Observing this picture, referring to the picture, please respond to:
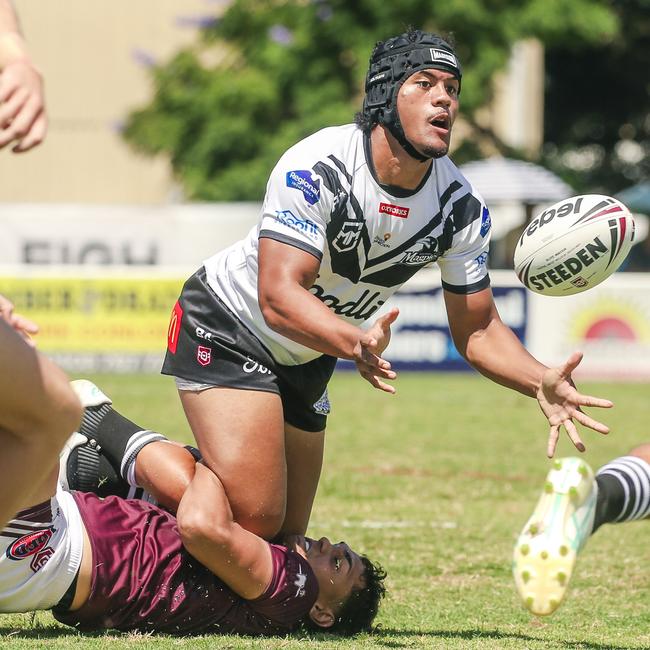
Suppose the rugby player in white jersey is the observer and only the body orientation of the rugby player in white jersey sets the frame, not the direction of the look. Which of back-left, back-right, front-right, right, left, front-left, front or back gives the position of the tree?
back-left

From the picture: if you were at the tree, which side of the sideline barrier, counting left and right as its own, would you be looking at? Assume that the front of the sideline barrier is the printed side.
back

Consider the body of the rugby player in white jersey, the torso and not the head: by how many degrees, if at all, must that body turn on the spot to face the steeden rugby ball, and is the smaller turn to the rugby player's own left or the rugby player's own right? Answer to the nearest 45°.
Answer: approximately 45° to the rugby player's own left

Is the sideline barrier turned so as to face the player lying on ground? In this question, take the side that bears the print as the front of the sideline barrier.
yes

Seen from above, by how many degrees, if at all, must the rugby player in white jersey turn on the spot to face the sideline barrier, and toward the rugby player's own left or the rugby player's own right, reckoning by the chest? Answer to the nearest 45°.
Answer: approximately 135° to the rugby player's own left

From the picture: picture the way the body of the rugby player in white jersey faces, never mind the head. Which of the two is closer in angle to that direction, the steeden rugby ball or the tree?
the steeden rugby ball

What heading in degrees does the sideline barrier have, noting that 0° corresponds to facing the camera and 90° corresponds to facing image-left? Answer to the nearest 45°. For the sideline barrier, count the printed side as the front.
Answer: approximately 0°
